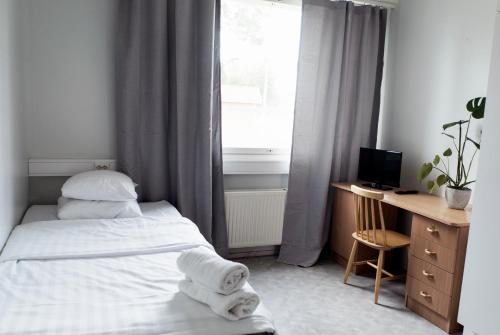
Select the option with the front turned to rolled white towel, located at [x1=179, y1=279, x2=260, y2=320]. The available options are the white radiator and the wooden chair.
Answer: the white radiator

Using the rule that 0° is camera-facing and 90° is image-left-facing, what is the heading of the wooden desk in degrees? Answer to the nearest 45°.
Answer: approximately 45°

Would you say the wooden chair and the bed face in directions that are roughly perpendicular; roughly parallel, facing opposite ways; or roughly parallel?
roughly perpendicular

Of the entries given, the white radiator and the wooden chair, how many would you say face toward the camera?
1

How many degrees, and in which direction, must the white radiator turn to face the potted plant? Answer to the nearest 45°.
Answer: approximately 90° to its left

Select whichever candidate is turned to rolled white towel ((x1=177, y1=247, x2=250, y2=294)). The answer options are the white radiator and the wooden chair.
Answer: the white radiator

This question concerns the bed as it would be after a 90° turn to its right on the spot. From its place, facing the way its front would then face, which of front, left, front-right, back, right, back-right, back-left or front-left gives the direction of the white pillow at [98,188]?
right

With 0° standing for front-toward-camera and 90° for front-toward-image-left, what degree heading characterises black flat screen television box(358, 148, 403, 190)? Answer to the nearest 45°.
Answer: approximately 45°

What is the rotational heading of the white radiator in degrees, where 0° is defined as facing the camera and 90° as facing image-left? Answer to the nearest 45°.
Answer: approximately 0°

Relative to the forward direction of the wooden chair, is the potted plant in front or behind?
in front

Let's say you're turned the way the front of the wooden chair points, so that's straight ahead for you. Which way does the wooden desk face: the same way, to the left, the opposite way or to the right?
the opposite way

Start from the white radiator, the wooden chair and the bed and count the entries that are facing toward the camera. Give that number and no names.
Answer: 2
